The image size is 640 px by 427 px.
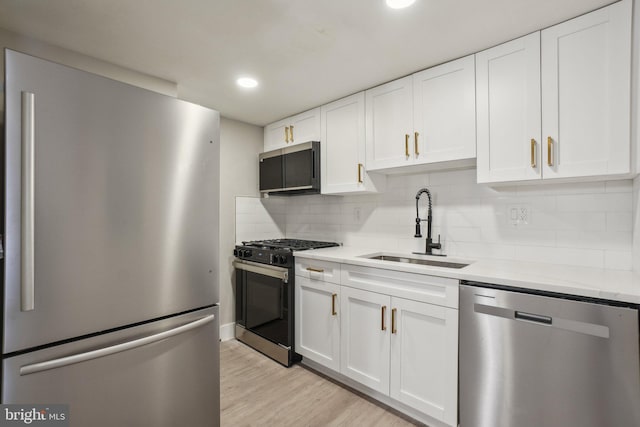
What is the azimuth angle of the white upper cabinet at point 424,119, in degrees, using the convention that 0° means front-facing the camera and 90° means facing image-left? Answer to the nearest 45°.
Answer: approximately 45°

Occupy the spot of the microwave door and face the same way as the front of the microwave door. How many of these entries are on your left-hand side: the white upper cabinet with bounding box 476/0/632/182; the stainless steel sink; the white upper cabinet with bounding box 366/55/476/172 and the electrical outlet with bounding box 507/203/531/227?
4

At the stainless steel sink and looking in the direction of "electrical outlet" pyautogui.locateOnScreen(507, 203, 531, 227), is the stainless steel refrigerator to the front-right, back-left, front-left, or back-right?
back-right

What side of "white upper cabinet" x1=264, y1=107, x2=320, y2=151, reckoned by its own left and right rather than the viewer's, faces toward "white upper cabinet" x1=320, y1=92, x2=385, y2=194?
left

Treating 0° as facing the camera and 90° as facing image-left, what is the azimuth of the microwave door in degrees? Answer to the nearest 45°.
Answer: approximately 45°

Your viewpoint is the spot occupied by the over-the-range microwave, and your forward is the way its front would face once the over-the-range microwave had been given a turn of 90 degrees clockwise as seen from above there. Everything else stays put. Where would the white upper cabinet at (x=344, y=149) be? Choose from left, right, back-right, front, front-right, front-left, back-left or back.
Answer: back

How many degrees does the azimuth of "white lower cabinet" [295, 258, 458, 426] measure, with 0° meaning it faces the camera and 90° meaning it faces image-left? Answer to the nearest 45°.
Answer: approximately 45°

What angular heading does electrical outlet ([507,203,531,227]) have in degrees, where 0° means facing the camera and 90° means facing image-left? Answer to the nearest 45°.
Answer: approximately 0°

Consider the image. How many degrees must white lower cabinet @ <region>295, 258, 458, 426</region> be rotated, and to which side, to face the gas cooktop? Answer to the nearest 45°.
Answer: approximately 90° to its right

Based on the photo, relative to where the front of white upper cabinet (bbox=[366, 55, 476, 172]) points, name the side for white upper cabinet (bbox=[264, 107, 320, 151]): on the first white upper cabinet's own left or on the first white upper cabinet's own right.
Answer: on the first white upper cabinet's own right

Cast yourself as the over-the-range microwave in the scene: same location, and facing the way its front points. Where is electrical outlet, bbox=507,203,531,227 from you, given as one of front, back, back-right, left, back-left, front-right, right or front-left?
left

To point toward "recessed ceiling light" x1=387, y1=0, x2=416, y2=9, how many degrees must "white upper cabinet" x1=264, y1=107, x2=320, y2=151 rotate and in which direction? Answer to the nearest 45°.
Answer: approximately 45° to its left
